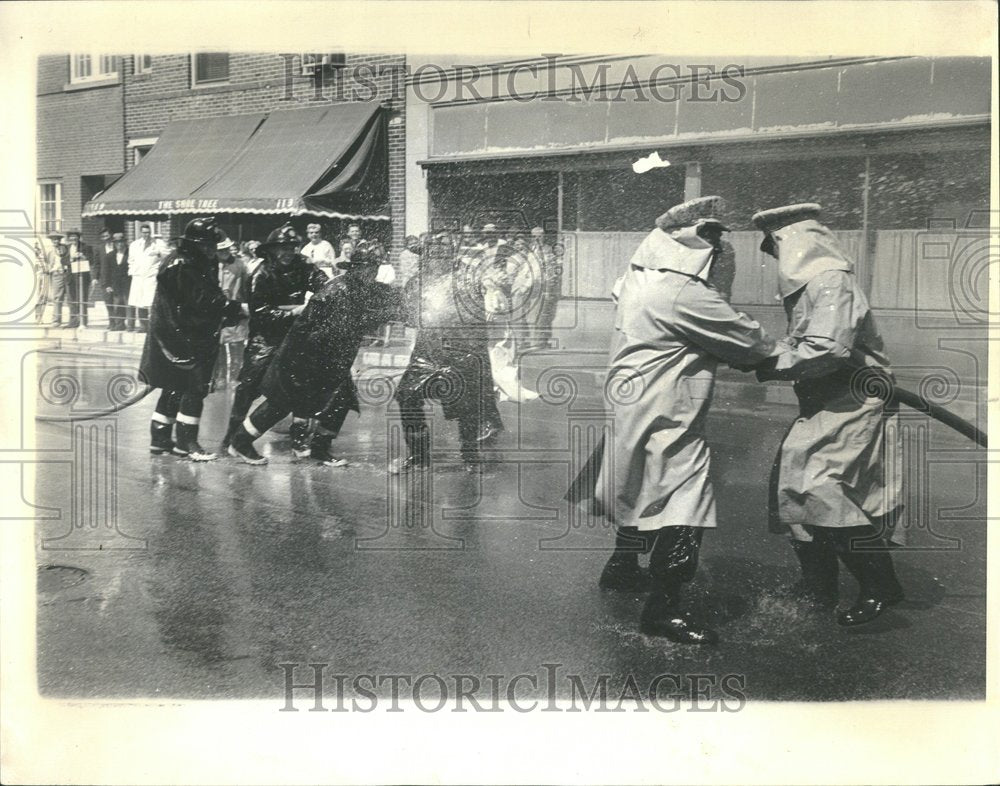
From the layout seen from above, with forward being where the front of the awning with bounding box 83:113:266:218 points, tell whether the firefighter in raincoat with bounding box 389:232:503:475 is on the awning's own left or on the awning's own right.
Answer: on the awning's own left

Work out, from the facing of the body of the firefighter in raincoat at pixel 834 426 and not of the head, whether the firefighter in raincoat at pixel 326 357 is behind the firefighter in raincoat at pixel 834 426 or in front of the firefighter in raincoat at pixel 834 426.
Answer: in front

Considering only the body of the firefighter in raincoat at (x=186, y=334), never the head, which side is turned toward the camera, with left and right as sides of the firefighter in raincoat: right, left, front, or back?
right

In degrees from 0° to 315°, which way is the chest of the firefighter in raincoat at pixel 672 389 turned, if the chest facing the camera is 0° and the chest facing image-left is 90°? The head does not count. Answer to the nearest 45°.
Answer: approximately 270°

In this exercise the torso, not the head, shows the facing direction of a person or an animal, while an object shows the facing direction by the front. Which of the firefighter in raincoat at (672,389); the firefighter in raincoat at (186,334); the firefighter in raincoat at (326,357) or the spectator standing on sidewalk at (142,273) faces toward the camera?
the spectator standing on sidewalk

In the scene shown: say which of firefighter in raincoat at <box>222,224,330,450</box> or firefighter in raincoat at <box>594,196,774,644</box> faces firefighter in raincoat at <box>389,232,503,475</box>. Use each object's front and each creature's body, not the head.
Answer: firefighter in raincoat at <box>222,224,330,450</box>

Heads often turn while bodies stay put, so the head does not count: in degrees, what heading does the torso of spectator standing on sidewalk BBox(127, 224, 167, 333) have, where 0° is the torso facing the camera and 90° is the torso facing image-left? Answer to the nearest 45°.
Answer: approximately 0°

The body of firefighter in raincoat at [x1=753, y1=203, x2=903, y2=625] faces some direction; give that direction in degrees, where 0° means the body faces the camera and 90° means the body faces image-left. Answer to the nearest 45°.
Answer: approximately 90°

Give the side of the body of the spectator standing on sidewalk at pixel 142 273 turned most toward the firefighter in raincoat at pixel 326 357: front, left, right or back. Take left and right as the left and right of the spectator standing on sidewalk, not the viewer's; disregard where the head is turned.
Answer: front

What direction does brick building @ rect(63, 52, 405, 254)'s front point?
toward the camera

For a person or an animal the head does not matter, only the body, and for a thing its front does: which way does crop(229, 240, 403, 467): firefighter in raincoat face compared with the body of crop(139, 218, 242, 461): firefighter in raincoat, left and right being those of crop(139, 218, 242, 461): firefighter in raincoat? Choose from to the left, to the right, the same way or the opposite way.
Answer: the same way

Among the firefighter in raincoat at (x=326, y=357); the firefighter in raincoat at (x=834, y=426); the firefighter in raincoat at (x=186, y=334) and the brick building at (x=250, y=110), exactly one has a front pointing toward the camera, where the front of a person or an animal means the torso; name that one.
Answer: the brick building

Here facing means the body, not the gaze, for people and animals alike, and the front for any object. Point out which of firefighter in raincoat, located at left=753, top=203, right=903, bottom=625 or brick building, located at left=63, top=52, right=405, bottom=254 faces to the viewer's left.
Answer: the firefighter in raincoat

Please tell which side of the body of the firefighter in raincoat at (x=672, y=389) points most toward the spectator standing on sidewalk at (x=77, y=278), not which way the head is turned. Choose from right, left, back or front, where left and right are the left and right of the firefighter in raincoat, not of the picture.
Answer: left

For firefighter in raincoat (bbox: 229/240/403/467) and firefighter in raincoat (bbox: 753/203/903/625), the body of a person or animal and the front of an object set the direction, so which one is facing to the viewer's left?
firefighter in raincoat (bbox: 753/203/903/625)
